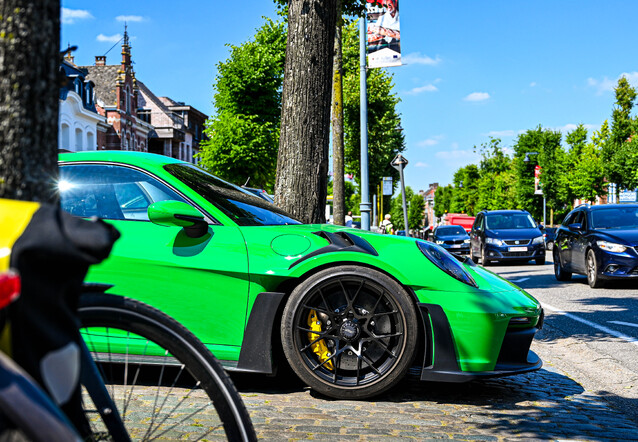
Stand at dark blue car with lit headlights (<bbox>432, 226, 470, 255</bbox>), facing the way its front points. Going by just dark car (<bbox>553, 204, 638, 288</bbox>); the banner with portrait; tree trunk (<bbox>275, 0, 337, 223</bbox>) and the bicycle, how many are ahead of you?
4

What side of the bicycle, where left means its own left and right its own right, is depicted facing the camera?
right

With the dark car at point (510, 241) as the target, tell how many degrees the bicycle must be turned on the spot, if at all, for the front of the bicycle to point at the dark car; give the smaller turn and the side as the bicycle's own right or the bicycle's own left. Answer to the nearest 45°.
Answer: approximately 45° to the bicycle's own left

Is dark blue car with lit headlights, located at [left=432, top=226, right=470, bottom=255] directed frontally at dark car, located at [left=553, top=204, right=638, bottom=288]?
yes

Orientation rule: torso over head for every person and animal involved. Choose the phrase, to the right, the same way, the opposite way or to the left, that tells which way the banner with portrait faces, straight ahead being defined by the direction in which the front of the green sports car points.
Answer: to the right

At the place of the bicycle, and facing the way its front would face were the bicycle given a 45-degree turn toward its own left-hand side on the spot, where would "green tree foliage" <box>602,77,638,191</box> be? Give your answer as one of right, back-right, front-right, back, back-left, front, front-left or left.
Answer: front

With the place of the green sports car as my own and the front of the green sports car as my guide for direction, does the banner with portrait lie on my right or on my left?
on my left

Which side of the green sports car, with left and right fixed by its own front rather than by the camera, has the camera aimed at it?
right

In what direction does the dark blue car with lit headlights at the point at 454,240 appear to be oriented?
toward the camera

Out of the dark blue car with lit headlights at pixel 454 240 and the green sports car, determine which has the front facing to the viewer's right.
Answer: the green sports car

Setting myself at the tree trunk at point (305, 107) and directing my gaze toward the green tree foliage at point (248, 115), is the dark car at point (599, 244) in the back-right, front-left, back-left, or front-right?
front-right

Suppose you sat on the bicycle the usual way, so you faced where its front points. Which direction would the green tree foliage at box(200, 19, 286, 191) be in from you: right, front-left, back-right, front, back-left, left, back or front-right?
left

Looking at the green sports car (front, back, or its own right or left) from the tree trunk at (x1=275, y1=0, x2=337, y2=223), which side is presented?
left

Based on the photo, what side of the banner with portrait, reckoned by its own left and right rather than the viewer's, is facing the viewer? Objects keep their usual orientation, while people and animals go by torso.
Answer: front

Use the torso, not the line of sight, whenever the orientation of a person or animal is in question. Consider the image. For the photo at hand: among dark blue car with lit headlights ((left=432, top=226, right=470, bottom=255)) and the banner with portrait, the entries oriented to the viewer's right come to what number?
0

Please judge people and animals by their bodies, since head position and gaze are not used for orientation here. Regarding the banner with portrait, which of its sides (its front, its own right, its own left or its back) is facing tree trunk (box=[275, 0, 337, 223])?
front

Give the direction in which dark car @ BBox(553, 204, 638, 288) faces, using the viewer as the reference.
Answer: facing the viewer and to the right of the viewer
